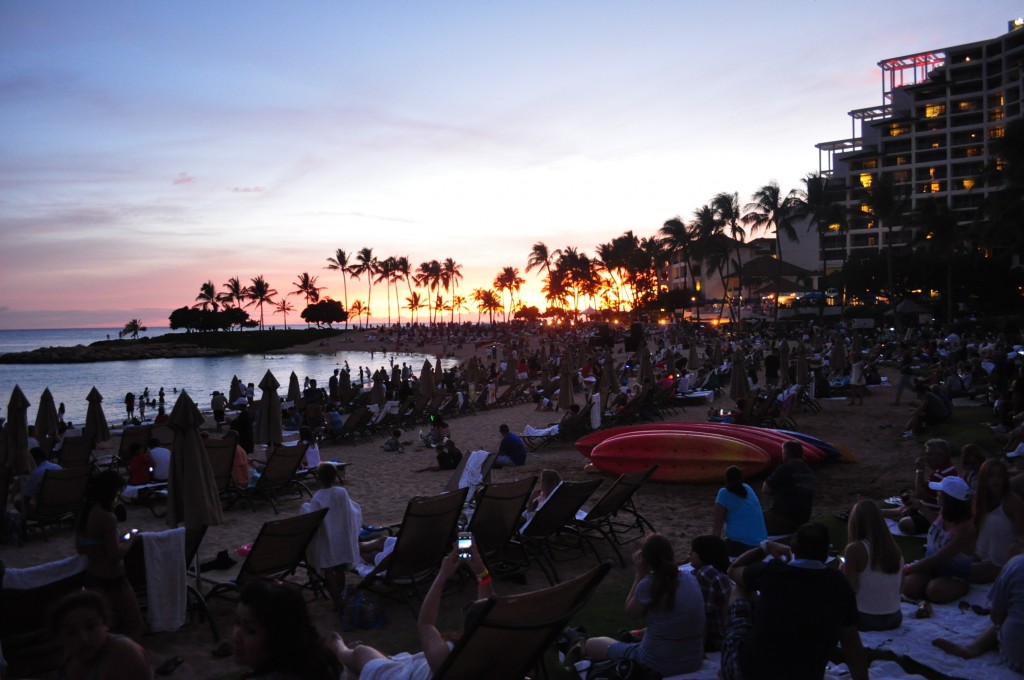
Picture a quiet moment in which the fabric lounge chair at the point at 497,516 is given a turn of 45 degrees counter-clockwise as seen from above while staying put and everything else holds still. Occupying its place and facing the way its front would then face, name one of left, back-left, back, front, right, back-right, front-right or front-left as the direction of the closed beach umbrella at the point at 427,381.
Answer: right

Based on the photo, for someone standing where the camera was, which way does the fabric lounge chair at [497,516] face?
facing away from the viewer and to the left of the viewer

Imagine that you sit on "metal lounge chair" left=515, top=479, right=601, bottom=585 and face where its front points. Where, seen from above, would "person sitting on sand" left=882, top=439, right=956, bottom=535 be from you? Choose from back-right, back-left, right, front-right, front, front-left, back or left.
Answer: back-right

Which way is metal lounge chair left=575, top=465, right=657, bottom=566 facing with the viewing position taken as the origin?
facing away from the viewer and to the left of the viewer

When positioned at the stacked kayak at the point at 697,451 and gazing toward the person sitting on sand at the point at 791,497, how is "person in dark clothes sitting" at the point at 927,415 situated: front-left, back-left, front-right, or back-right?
back-left

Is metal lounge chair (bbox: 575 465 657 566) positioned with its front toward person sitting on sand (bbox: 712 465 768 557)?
no

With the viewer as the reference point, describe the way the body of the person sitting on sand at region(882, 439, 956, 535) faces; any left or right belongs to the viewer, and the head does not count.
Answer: facing to the left of the viewer

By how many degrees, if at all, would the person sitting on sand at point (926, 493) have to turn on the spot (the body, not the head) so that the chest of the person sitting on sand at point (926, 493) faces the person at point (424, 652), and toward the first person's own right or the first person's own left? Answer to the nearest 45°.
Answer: approximately 90° to the first person's own left

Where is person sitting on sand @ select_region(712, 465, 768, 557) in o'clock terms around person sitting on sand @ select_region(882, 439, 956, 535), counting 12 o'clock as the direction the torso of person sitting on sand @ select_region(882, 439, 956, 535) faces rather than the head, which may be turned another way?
person sitting on sand @ select_region(712, 465, 768, 557) is roughly at 10 o'clock from person sitting on sand @ select_region(882, 439, 956, 535).

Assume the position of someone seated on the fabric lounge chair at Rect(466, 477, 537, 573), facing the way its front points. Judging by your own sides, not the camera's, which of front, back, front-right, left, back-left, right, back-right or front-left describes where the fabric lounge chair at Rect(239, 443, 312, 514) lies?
front

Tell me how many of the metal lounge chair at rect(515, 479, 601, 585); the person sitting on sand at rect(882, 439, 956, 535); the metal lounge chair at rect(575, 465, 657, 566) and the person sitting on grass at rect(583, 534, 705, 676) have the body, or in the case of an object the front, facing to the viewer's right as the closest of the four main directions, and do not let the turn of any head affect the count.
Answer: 0

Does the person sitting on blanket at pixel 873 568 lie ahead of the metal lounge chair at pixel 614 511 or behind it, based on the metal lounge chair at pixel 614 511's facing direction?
behind

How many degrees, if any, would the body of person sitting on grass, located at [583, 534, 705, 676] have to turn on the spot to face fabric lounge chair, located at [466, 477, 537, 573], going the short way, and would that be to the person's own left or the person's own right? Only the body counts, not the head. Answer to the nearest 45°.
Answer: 0° — they already face it

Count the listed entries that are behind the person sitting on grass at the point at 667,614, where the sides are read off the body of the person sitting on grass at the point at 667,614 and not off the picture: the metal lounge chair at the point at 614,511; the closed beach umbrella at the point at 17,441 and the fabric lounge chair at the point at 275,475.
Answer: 0

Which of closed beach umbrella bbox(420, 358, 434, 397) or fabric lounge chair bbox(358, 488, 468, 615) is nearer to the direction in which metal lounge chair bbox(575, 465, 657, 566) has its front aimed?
the closed beach umbrella

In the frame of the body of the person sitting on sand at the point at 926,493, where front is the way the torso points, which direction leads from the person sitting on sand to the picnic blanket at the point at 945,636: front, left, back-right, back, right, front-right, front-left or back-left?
left

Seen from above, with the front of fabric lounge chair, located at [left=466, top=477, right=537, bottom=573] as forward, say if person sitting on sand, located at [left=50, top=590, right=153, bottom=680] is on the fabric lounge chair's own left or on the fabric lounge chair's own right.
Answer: on the fabric lounge chair's own left

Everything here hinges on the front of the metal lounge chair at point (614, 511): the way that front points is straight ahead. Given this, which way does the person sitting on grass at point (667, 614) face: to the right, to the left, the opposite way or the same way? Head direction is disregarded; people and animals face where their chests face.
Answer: the same way

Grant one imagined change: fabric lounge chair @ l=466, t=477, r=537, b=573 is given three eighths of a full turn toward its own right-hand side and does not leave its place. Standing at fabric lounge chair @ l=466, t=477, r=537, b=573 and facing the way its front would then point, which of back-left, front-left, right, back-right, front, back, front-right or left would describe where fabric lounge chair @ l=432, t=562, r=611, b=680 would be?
right
